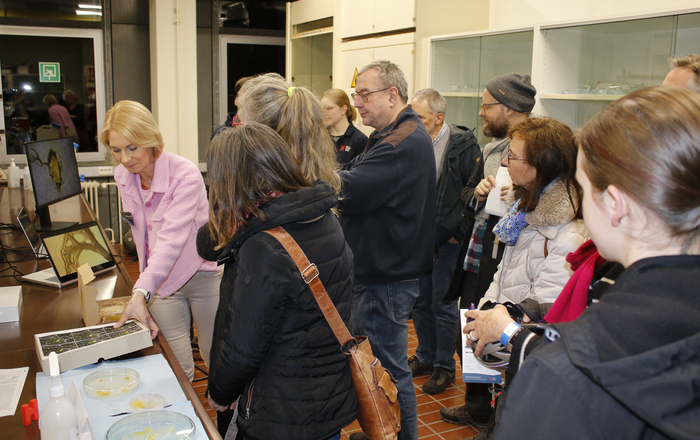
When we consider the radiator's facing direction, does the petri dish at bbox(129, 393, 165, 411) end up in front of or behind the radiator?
in front

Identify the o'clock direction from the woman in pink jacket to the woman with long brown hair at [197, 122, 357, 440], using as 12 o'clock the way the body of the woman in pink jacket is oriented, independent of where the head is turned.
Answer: The woman with long brown hair is roughly at 10 o'clock from the woman in pink jacket.

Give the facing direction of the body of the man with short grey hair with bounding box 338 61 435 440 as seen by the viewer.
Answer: to the viewer's left

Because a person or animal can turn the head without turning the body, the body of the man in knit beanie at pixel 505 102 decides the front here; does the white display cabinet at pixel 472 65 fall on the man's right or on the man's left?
on the man's right

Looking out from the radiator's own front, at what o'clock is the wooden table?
The wooden table is roughly at 12 o'clock from the radiator.

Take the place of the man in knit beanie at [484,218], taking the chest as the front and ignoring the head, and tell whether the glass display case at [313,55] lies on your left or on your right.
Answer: on your right

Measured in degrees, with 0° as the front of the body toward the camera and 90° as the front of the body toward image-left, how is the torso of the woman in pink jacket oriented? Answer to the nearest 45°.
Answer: approximately 45°

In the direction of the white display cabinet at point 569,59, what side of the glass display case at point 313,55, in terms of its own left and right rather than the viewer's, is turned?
left

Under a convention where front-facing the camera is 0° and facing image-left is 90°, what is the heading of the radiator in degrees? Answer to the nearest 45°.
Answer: approximately 0°

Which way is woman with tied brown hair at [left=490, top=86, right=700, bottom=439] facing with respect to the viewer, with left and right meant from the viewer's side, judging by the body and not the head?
facing away from the viewer and to the left of the viewer
